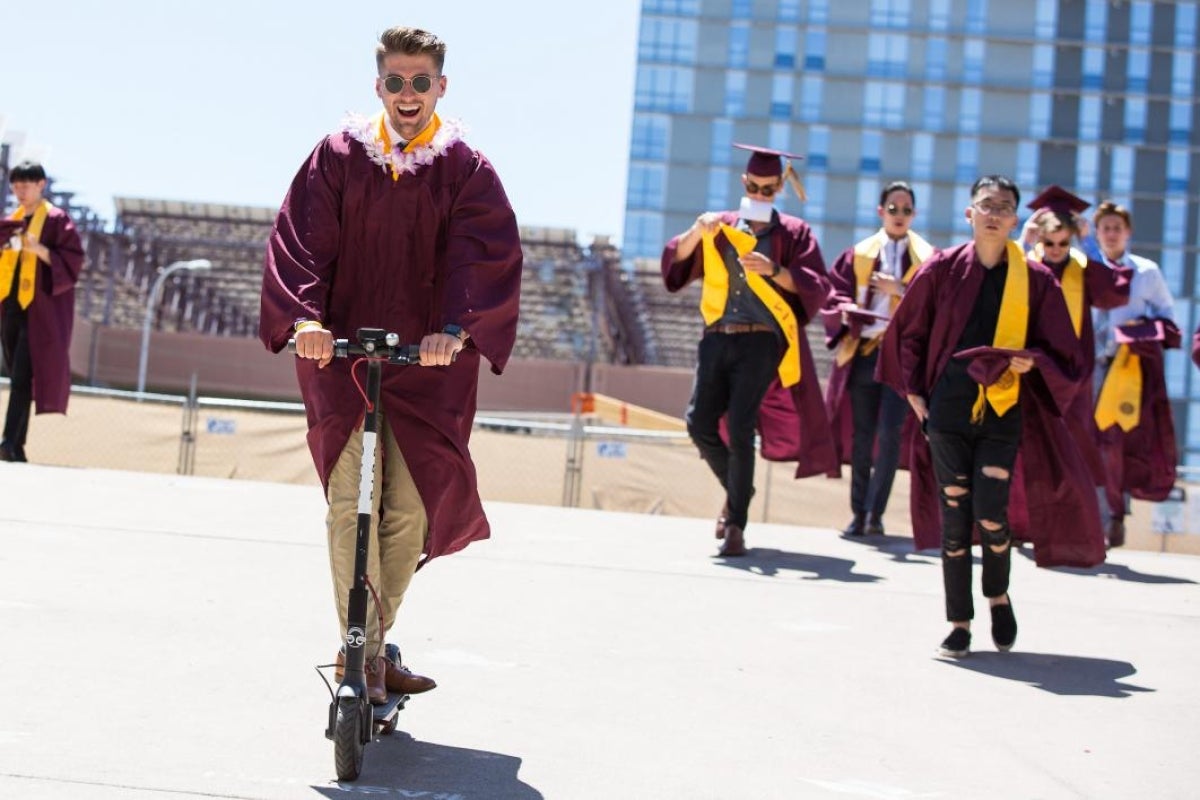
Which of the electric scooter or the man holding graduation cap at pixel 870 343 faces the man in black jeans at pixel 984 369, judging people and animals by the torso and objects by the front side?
the man holding graduation cap

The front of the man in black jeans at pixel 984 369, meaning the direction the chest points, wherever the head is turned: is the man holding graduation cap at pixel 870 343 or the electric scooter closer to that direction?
the electric scooter

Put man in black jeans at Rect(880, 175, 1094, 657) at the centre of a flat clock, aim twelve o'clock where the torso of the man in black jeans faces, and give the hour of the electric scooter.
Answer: The electric scooter is roughly at 1 o'clock from the man in black jeans.

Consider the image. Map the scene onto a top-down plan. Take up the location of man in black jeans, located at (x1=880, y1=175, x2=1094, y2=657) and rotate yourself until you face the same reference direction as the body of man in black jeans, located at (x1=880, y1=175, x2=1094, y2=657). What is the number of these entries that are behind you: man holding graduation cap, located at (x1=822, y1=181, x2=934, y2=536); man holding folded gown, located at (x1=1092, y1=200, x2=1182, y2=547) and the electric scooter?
2

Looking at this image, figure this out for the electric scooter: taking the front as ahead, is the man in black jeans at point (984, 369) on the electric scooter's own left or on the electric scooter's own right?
on the electric scooter's own left

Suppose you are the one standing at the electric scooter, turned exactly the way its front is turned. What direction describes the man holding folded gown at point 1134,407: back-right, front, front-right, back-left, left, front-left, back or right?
back-left

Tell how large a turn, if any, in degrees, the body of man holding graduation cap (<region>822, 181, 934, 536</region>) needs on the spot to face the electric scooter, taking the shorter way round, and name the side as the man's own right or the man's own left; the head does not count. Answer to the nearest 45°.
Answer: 0° — they already face it

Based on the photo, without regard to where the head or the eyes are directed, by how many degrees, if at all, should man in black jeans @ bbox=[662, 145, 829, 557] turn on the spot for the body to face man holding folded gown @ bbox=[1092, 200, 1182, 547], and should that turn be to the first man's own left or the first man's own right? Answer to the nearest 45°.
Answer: approximately 135° to the first man's own left
